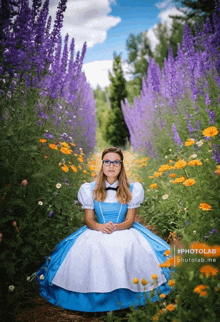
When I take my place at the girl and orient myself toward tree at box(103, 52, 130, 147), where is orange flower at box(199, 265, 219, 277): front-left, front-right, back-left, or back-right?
back-right

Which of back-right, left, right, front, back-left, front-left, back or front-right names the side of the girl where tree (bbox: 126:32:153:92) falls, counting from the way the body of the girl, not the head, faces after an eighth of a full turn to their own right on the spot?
back-right

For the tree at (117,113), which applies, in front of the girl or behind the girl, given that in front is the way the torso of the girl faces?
behind

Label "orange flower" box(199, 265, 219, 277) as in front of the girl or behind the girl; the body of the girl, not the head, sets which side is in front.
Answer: in front

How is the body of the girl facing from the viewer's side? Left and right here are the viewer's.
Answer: facing the viewer
